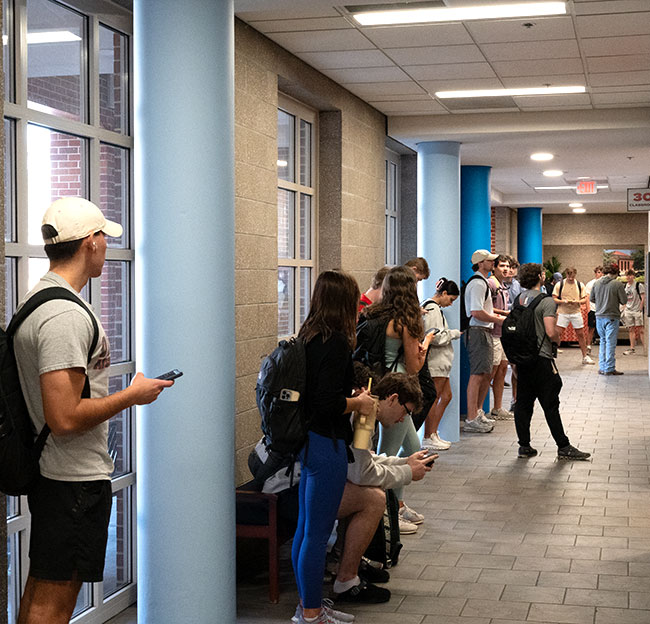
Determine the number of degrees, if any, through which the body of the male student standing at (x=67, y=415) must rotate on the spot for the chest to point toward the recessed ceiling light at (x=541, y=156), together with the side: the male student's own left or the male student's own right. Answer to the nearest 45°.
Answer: approximately 45° to the male student's own left

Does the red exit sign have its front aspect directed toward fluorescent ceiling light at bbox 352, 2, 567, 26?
yes

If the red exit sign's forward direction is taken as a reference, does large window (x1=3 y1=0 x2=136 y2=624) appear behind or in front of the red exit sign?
in front

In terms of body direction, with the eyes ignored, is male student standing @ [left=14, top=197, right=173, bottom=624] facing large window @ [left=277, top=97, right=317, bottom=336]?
no

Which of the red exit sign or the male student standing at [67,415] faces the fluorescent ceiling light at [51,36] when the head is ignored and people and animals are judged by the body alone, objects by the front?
the red exit sign

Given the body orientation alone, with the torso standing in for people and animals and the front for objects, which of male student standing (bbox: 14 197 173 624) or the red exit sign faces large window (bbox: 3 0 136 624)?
the red exit sign

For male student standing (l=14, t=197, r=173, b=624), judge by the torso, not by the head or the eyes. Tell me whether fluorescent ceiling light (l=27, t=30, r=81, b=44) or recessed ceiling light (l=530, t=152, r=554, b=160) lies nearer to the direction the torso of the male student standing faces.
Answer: the recessed ceiling light

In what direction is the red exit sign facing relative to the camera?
toward the camera

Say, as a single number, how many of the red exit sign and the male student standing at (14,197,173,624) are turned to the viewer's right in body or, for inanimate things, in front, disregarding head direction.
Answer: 1

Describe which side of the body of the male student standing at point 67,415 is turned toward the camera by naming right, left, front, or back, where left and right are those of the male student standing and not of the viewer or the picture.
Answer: right

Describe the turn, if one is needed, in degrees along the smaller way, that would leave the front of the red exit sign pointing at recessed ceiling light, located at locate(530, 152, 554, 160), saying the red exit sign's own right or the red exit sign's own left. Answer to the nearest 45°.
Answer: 0° — it already faces it

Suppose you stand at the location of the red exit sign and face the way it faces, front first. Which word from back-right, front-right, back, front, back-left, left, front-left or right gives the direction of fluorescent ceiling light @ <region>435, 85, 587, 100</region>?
front

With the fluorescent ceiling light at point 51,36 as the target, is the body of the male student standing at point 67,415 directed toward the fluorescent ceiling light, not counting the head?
no

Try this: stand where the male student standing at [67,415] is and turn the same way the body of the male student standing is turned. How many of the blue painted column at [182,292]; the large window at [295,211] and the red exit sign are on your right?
0

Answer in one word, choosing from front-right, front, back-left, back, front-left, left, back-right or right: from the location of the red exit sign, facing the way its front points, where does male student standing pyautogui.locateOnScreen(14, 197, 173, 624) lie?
front
